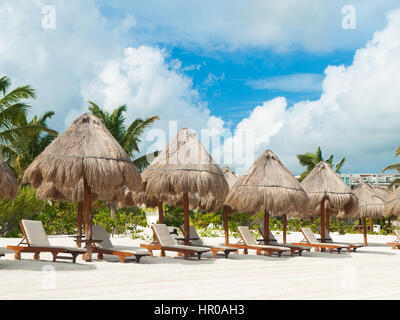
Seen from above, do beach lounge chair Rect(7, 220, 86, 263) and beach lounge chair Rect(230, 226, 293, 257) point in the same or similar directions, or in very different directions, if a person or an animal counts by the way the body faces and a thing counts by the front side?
same or similar directions

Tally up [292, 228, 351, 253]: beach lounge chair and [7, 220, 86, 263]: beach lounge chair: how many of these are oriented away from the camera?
0

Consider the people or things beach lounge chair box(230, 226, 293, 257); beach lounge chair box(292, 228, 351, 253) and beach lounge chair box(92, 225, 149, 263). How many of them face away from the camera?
0

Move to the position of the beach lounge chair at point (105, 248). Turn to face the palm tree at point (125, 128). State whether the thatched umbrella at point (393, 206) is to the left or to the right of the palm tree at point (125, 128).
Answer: right

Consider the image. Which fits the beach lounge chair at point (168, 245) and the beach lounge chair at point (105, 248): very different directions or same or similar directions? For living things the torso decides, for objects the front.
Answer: same or similar directions

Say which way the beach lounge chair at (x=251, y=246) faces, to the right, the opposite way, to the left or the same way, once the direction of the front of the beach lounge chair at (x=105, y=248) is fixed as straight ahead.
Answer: the same way

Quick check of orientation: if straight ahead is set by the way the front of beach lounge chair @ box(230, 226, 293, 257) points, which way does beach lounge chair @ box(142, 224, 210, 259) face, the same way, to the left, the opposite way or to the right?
the same way

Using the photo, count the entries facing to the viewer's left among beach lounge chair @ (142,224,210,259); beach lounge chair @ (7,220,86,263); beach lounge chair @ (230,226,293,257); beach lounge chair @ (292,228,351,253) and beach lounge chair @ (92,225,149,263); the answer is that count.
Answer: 0

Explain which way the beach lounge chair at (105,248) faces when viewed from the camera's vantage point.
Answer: facing the viewer and to the right of the viewer

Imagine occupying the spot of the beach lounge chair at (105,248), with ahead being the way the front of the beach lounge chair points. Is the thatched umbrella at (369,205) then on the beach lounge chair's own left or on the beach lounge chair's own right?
on the beach lounge chair's own left

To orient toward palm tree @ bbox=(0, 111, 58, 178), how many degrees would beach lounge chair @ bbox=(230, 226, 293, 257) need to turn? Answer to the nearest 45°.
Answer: approximately 180°

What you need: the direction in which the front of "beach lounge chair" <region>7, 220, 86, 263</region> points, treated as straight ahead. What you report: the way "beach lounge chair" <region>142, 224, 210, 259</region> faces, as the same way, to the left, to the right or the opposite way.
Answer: the same way
